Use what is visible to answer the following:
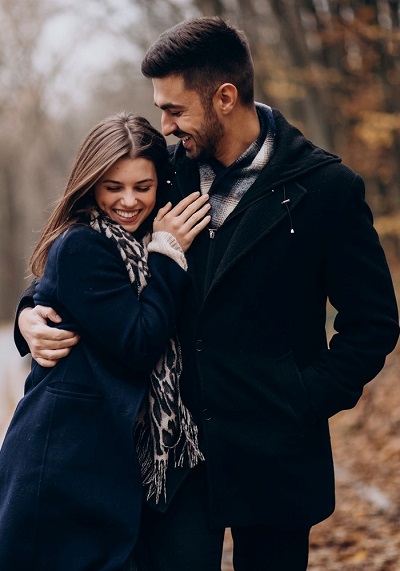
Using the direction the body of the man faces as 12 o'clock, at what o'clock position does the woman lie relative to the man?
The woman is roughly at 1 o'clock from the man.

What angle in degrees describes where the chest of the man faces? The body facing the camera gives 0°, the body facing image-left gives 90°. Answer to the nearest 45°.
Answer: approximately 45°
